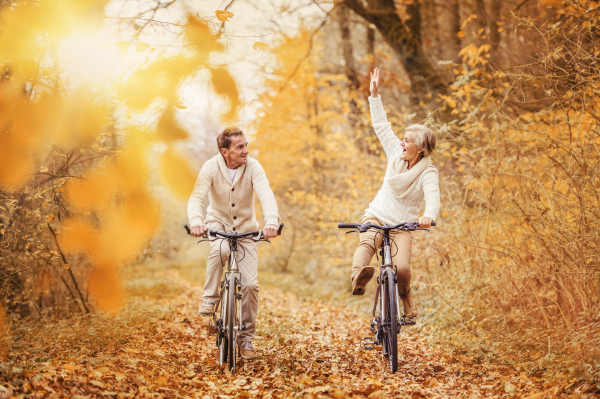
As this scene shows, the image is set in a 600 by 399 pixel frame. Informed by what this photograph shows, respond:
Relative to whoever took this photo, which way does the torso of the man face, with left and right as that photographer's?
facing the viewer

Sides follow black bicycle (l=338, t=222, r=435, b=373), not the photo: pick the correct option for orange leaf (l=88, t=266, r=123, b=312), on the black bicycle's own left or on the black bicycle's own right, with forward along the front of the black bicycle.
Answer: on the black bicycle's own right

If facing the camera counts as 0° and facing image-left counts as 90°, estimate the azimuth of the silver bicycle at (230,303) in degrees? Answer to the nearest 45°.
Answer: approximately 0°

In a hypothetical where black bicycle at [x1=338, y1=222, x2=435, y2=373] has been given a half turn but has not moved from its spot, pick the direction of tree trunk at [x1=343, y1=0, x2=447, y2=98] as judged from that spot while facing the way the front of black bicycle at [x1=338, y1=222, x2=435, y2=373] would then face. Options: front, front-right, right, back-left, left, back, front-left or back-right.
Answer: front

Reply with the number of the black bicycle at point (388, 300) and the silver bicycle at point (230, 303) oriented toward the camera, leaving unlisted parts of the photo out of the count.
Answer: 2

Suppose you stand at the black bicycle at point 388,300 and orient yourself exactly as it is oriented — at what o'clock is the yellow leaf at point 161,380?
The yellow leaf is roughly at 2 o'clock from the black bicycle.

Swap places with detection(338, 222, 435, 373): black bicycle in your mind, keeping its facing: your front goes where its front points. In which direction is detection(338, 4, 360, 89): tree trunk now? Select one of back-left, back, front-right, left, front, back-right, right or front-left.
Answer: back
